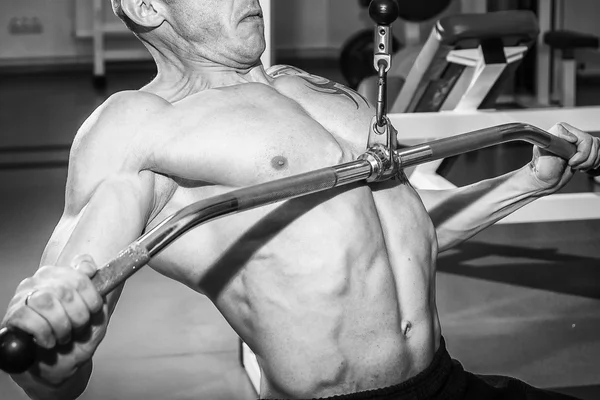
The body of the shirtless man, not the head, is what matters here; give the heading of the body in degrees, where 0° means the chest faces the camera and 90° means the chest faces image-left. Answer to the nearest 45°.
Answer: approximately 315°
